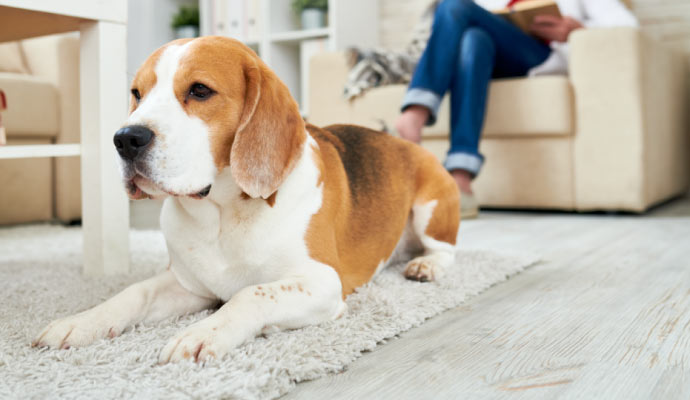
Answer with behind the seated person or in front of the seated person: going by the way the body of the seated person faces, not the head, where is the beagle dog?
in front

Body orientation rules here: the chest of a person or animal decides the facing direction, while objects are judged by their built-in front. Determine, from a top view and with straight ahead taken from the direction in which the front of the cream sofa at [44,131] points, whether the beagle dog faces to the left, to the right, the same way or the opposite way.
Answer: to the right

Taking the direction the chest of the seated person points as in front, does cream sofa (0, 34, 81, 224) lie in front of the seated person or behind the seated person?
in front

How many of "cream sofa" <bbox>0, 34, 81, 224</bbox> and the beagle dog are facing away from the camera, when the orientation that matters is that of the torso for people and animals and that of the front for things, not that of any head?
0

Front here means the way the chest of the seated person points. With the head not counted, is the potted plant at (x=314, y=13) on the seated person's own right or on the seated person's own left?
on the seated person's own right

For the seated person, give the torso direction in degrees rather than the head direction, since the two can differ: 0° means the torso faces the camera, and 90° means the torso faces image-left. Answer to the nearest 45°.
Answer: approximately 45°
